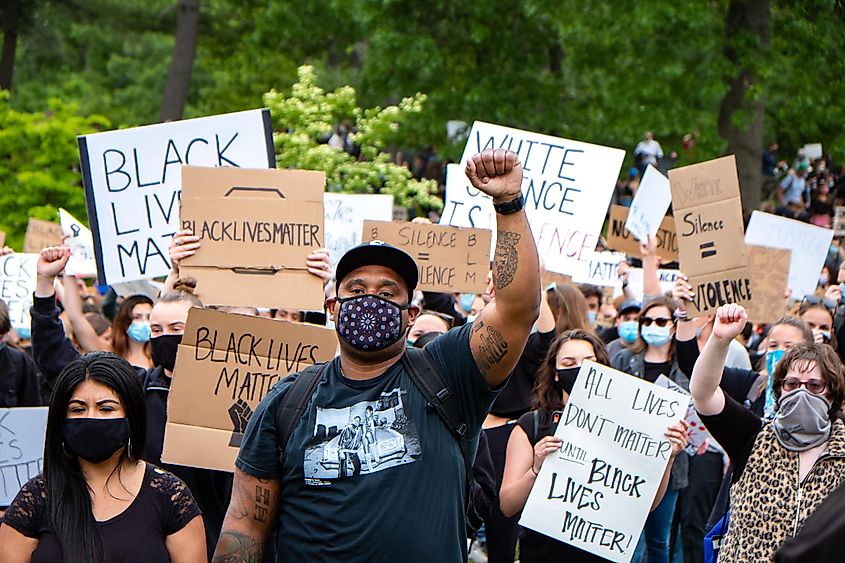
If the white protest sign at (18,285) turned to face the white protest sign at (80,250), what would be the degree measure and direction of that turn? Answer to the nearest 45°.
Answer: approximately 135° to its left

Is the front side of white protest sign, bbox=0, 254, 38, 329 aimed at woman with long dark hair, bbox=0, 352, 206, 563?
yes

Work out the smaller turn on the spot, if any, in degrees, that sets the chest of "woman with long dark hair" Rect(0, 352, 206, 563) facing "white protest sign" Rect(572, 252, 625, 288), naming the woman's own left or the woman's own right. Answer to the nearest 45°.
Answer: approximately 135° to the woman's own left

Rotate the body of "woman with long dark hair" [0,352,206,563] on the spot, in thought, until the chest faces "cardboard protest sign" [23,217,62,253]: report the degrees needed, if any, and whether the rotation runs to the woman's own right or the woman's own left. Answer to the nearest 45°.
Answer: approximately 180°

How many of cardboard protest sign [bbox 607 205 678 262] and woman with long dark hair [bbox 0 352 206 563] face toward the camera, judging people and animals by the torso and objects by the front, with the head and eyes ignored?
2

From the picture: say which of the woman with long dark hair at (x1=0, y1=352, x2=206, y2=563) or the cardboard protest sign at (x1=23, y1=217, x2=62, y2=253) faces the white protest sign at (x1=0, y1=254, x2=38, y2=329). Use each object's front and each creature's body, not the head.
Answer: the cardboard protest sign

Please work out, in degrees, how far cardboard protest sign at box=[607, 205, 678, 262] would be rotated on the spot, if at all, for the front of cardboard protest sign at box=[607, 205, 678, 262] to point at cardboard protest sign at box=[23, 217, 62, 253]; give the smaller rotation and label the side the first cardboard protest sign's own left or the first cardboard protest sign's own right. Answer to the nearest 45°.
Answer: approximately 90° to the first cardboard protest sign's own right

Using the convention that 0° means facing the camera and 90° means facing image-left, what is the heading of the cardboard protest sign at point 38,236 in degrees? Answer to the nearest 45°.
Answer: approximately 0°
